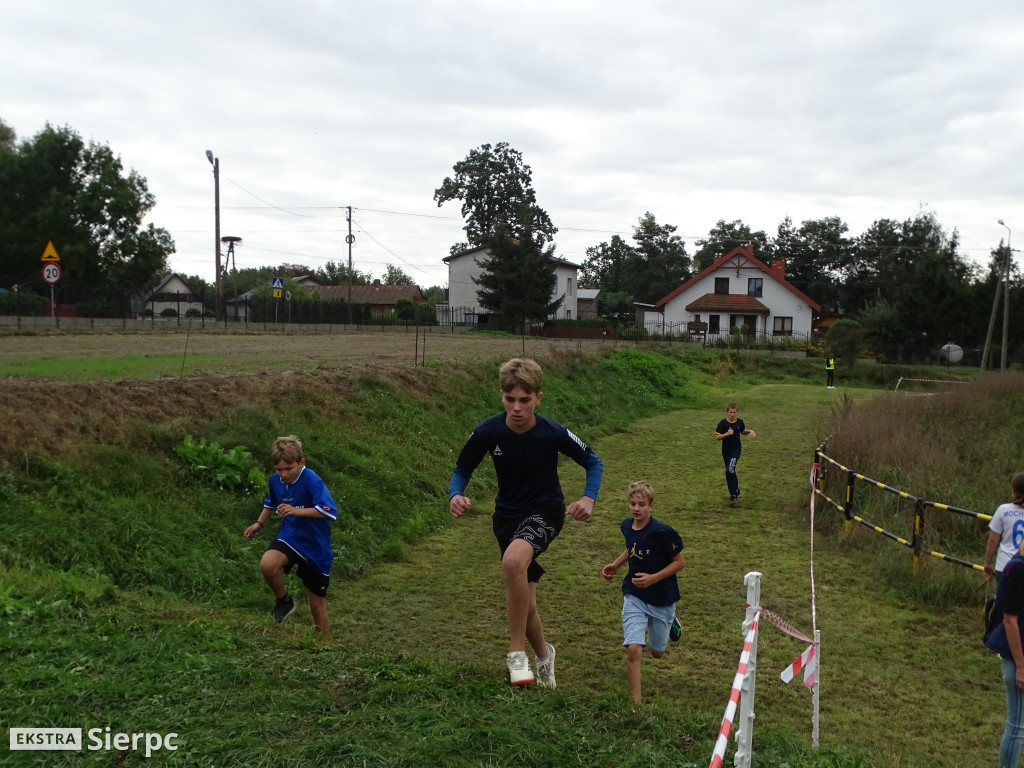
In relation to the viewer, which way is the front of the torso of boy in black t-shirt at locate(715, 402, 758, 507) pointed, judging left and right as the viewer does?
facing the viewer

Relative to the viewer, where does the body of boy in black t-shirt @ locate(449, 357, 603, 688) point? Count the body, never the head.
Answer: toward the camera

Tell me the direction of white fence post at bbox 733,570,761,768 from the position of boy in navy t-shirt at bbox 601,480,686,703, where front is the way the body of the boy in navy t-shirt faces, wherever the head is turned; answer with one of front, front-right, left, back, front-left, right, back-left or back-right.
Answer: front-left

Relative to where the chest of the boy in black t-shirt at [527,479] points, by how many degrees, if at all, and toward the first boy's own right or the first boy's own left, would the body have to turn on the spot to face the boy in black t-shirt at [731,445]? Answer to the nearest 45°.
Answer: approximately 180°

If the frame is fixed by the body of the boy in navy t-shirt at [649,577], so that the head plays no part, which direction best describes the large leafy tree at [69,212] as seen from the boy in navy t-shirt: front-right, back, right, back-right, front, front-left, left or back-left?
right

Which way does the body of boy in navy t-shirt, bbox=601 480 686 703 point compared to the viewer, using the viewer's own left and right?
facing the viewer and to the left of the viewer

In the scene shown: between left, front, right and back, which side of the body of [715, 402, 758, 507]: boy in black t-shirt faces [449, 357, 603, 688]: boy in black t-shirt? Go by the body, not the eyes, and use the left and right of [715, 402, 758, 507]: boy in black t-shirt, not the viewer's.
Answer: front

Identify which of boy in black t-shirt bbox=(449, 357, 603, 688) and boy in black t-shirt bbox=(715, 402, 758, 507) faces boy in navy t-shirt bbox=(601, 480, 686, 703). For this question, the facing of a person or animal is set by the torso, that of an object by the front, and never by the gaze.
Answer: boy in black t-shirt bbox=(715, 402, 758, 507)

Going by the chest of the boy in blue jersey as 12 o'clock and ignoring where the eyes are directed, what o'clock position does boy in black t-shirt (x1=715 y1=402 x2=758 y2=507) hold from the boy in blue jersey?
The boy in black t-shirt is roughly at 6 o'clock from the boy in blue jersey.

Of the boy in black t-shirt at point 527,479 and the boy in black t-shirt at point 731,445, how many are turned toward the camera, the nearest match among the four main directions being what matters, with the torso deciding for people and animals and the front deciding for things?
2
